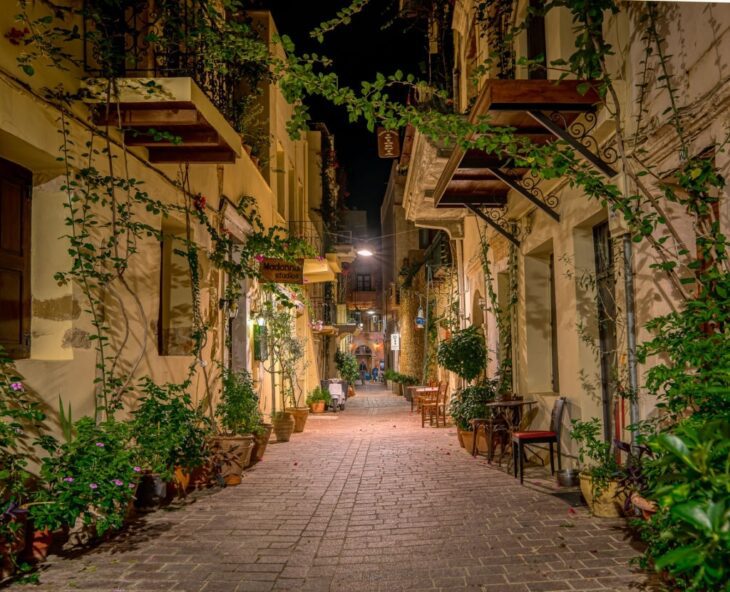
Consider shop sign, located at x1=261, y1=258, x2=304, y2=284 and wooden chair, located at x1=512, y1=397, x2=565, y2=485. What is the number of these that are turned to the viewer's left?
1

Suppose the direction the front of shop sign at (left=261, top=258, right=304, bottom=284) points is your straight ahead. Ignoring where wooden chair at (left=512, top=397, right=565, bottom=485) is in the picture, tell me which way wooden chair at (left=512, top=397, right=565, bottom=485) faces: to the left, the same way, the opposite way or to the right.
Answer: to the right

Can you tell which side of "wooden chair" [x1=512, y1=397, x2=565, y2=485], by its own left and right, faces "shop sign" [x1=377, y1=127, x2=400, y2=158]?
right

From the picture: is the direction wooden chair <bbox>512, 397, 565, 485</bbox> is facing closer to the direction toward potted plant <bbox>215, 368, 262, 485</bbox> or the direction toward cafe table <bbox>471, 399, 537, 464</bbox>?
the potted plant

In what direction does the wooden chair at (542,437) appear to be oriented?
to the viewer's left

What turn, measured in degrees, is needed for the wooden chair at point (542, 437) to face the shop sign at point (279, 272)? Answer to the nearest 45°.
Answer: approximately 45° to its right

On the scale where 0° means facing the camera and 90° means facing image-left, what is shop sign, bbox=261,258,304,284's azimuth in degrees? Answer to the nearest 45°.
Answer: approximately 0°

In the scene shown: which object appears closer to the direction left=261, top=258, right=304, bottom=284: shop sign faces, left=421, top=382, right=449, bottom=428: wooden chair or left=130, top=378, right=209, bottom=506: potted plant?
the potted plant
